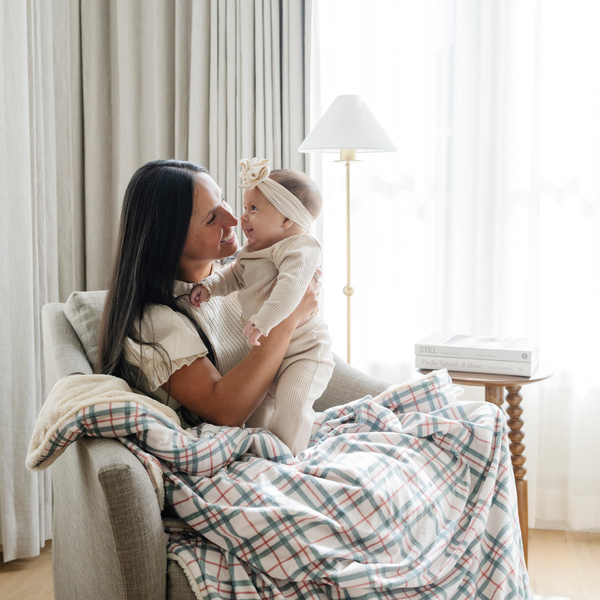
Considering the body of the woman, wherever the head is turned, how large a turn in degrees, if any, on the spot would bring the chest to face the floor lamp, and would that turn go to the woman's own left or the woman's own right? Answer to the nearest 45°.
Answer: approximately 45° to the woman's own left

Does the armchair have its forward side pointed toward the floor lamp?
no

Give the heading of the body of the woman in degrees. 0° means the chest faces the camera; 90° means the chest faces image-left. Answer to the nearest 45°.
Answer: approximately 270°

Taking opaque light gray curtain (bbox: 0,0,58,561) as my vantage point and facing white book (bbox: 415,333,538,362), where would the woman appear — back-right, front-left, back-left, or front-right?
front-right

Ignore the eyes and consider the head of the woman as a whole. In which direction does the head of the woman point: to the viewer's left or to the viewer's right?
to the viewer's right

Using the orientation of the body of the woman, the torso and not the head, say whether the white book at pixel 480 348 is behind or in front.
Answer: in front

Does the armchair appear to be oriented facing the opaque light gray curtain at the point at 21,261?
no

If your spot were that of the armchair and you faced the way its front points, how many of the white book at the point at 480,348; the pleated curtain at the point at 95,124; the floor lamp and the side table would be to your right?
0

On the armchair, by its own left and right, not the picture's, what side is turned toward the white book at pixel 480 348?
left

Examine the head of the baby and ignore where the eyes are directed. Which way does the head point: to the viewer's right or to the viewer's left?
to the viewer's left
